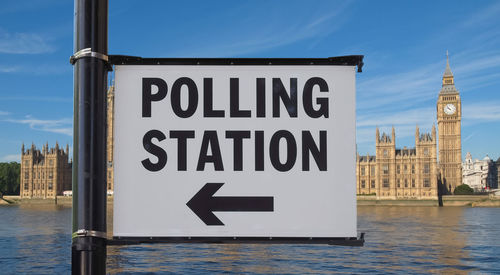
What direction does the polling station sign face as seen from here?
toward the camera
